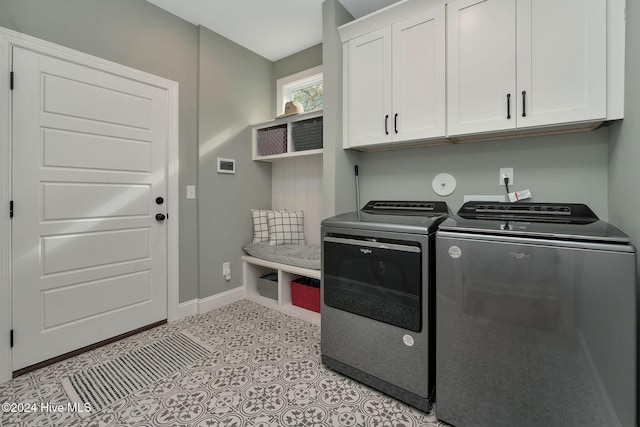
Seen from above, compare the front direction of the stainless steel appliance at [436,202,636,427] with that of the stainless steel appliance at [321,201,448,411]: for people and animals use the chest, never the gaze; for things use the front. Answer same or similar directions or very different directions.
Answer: same or similar directions

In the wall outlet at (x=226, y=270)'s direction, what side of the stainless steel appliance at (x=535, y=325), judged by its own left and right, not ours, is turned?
right

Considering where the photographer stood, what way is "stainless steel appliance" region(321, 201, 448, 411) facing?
facing the viewer and to the left of the viewer

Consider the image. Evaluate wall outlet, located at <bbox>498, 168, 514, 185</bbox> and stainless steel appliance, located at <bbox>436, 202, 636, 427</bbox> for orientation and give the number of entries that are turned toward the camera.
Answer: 2

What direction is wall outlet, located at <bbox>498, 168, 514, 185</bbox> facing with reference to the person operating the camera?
facing the viewer

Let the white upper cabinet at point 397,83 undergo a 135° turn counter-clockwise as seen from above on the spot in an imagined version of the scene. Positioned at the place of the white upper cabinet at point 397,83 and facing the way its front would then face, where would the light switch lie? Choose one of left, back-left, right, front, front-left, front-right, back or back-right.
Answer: back

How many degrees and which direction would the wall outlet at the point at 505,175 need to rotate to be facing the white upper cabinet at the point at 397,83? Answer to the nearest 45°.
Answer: approximately 90° to its right

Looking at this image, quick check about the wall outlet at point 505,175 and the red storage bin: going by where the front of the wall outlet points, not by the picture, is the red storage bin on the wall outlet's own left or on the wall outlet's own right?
on the wall outlet's own right

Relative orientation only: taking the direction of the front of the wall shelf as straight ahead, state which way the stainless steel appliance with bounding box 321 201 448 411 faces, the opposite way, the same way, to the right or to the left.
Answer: the same way

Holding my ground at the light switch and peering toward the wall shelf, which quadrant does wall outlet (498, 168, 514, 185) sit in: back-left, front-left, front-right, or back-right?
front-right

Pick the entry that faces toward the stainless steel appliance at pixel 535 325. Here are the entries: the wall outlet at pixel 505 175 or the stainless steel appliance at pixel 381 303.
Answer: the wall outlet

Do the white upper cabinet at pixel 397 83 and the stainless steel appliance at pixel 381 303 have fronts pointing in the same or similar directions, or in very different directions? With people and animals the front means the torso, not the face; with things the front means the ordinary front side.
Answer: same or similar directions

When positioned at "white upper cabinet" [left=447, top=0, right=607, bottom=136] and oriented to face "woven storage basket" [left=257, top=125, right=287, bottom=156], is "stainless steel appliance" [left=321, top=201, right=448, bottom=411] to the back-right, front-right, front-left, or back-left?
front-left

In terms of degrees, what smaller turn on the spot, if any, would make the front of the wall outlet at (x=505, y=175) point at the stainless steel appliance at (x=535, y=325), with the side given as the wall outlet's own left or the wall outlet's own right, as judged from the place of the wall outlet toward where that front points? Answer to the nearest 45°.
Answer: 0° — it already faces it

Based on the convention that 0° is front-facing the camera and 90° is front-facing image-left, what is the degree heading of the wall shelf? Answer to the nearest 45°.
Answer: approximately 45°
